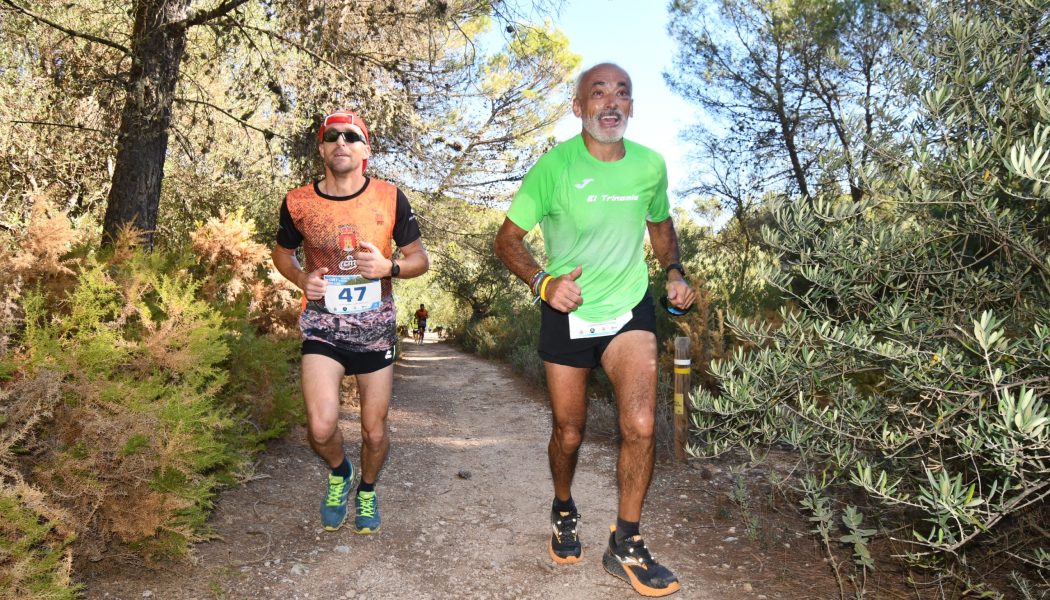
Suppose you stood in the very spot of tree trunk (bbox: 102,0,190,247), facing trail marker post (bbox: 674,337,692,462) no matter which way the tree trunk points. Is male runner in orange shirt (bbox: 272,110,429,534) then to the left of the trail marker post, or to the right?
right

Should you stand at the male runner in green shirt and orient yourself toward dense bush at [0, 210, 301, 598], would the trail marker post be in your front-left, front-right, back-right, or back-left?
back-right

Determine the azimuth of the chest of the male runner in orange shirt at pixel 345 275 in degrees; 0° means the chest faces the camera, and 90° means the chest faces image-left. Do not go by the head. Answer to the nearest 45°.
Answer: approximately 0°

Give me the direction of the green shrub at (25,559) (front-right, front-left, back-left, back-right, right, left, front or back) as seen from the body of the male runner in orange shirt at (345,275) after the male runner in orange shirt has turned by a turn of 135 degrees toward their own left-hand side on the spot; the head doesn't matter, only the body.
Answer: back

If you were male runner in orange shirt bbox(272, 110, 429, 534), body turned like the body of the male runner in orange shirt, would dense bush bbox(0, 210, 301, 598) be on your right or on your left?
on your right

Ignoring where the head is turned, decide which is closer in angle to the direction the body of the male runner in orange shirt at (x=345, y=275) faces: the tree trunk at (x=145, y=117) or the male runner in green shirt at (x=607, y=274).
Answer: the male runner in green shirt

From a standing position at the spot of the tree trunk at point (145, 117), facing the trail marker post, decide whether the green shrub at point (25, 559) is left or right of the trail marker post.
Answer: right

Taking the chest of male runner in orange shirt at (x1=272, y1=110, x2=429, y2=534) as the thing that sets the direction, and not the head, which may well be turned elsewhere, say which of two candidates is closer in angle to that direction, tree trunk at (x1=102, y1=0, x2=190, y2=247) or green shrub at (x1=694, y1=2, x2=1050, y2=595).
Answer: the green shrub

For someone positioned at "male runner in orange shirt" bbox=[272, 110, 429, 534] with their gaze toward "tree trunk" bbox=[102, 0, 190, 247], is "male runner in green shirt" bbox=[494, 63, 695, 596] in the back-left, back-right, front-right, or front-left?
back-right

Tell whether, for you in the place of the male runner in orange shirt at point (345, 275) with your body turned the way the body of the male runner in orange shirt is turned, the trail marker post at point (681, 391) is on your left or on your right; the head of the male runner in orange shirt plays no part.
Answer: on your left

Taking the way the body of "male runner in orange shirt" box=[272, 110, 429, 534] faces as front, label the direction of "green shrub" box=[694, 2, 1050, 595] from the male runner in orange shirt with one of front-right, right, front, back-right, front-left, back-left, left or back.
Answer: front-left
